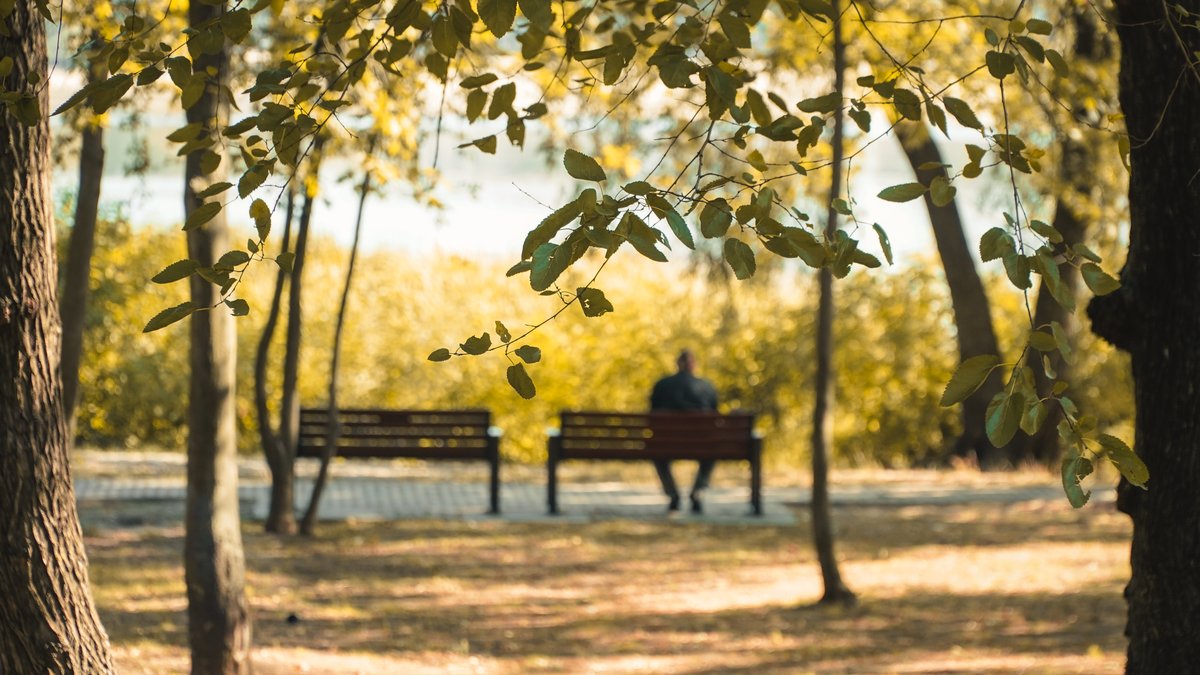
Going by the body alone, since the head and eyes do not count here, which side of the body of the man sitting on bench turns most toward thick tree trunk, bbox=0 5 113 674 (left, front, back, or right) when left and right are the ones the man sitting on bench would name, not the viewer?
back

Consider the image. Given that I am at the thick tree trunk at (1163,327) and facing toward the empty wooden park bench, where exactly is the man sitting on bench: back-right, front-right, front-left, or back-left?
front-right

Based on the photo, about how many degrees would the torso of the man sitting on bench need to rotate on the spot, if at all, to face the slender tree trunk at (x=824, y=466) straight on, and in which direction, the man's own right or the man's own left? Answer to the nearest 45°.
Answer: approximately 180°

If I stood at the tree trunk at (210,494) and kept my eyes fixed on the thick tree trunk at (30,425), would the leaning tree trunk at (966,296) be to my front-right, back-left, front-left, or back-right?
back-left

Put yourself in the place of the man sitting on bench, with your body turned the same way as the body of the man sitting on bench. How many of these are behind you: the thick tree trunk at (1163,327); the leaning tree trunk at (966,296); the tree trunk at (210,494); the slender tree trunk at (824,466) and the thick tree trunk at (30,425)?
4

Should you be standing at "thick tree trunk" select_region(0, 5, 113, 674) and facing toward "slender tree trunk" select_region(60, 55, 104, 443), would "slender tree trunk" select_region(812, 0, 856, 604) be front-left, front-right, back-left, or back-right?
front-right

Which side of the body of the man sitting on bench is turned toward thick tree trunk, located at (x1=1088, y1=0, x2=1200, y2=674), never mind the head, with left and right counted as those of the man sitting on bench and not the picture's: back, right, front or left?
back

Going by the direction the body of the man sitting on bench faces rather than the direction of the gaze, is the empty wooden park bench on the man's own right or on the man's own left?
on the man's own left

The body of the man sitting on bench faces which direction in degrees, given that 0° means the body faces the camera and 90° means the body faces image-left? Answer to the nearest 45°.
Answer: approximately 180°

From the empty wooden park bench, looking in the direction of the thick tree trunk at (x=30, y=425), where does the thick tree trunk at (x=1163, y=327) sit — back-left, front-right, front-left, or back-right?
front-left

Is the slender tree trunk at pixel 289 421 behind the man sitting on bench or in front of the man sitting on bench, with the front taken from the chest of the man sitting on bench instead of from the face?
behind

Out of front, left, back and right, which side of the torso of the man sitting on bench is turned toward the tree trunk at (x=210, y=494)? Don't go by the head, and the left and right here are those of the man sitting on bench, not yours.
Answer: back

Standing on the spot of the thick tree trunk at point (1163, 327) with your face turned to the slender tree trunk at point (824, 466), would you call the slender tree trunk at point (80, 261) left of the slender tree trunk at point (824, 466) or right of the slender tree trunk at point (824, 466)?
left
